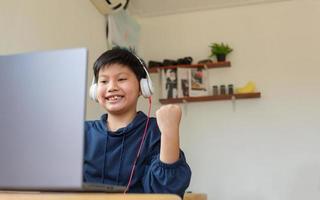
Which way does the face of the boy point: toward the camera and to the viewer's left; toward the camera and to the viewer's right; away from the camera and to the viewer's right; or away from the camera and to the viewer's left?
toward the camera and to the viewer's left

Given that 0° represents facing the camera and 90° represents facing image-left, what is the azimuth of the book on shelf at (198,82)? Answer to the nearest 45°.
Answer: approximately 0°

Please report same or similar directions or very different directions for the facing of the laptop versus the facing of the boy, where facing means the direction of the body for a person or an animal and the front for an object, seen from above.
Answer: very different directions

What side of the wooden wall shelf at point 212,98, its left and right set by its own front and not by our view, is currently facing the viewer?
front

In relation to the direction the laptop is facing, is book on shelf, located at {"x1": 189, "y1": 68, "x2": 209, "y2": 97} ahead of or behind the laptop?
ahead

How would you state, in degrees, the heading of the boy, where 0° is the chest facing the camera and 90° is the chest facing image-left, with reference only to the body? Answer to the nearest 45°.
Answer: approximately 45°

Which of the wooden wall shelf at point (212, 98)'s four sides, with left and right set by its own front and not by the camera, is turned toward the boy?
front

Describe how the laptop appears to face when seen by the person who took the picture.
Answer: facing away from the viewer and to the right of the viewer
